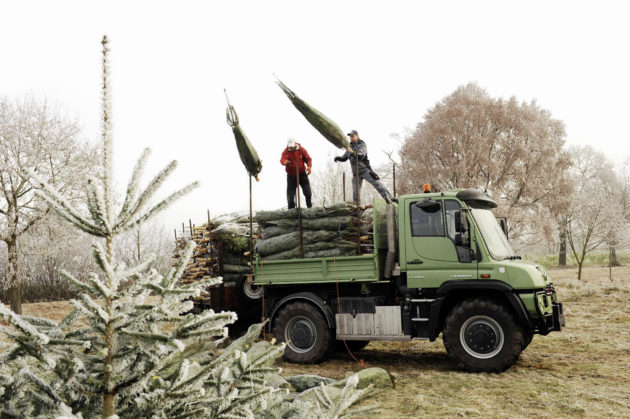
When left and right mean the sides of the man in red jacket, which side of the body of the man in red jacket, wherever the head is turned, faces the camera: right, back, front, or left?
front

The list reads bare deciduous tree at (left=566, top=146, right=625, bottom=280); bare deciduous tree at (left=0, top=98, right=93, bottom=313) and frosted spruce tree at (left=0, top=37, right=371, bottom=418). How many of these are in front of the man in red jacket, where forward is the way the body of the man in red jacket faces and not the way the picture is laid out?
1

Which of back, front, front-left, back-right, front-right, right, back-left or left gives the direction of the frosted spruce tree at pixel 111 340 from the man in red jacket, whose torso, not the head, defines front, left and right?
front

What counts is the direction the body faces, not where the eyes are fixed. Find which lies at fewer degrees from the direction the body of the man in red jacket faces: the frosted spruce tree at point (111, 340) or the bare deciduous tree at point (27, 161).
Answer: the frosted spruce tree

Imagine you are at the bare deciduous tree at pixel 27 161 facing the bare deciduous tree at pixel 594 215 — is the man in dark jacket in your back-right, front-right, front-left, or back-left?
front-right

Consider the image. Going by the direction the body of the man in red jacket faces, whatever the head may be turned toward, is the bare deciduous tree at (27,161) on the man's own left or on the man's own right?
on the man's own right

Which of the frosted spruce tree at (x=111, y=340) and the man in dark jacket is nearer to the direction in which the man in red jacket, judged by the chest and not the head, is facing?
the frosted spruce tree

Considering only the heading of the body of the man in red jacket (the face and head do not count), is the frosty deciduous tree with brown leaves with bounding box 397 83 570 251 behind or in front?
behind

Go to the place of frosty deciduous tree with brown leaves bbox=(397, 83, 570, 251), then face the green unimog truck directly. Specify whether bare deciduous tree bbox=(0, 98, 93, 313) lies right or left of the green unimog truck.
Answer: right

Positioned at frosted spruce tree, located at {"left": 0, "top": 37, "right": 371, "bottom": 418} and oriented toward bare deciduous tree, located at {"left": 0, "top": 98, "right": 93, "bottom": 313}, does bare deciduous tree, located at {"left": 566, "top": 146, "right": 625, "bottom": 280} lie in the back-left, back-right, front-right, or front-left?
front-right
